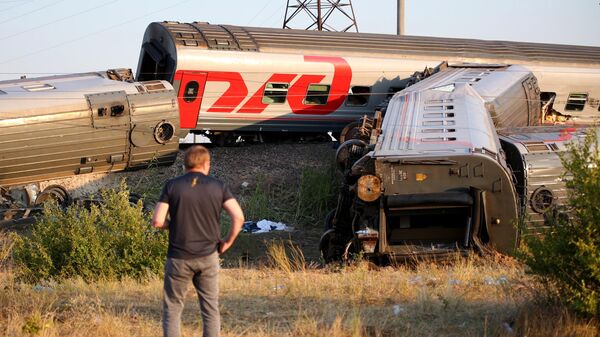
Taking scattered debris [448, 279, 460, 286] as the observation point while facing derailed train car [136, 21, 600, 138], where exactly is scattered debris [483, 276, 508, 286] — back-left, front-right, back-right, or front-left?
back-right

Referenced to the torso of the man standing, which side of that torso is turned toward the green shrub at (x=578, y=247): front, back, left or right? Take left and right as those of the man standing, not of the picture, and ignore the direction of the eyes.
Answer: right

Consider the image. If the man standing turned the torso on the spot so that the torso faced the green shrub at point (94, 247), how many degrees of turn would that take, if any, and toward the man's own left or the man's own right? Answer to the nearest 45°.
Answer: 0° — they already face it

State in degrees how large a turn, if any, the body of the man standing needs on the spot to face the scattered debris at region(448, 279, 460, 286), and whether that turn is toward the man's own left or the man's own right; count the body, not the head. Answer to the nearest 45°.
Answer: approximately 45° to the man's own right

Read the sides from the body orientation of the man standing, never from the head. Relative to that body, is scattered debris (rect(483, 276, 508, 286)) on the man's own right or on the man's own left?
on the man's own right

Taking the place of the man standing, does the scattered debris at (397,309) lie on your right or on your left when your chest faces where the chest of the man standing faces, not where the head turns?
on your right

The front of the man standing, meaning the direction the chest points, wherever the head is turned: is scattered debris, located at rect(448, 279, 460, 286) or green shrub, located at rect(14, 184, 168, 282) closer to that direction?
the green shrub

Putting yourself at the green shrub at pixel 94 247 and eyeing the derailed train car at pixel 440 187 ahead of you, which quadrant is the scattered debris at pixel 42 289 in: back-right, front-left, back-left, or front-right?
back-right

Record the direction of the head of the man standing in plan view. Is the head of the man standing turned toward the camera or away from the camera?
away from the camera

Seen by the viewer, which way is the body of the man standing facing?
away from the camera
